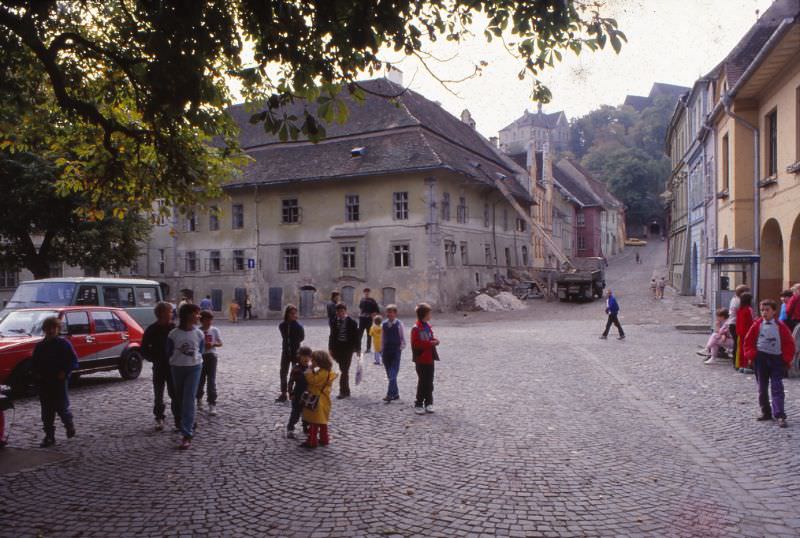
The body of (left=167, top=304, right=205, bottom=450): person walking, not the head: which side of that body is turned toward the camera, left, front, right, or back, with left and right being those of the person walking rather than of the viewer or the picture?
front

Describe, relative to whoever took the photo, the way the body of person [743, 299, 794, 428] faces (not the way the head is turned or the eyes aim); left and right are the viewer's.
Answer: facing the viewer

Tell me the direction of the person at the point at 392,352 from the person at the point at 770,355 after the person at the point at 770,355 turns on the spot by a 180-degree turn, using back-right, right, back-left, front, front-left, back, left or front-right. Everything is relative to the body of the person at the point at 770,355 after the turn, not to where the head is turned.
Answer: left

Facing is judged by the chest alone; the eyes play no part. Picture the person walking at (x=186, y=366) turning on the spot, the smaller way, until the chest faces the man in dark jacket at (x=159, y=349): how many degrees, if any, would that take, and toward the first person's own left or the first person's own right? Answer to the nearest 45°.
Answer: approximately 180°

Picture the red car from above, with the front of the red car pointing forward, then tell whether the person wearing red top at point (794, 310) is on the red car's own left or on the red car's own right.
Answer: on the red car's own left

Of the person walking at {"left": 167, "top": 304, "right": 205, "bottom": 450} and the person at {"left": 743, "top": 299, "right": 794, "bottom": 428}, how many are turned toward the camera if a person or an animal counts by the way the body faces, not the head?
2

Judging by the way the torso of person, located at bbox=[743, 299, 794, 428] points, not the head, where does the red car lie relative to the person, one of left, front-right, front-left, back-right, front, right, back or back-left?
right
